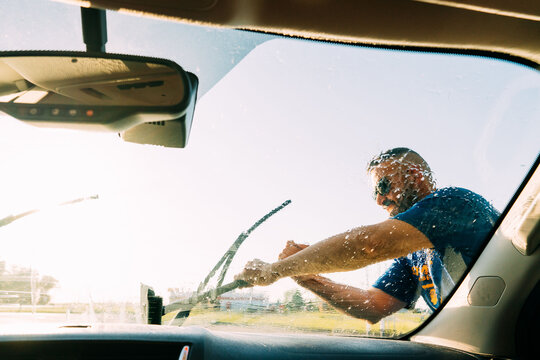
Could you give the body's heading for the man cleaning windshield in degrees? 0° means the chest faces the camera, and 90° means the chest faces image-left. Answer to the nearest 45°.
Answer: approximately 45°

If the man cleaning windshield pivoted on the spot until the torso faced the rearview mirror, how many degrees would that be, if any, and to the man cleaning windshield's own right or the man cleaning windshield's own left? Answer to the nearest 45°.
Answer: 0° — they already face it
